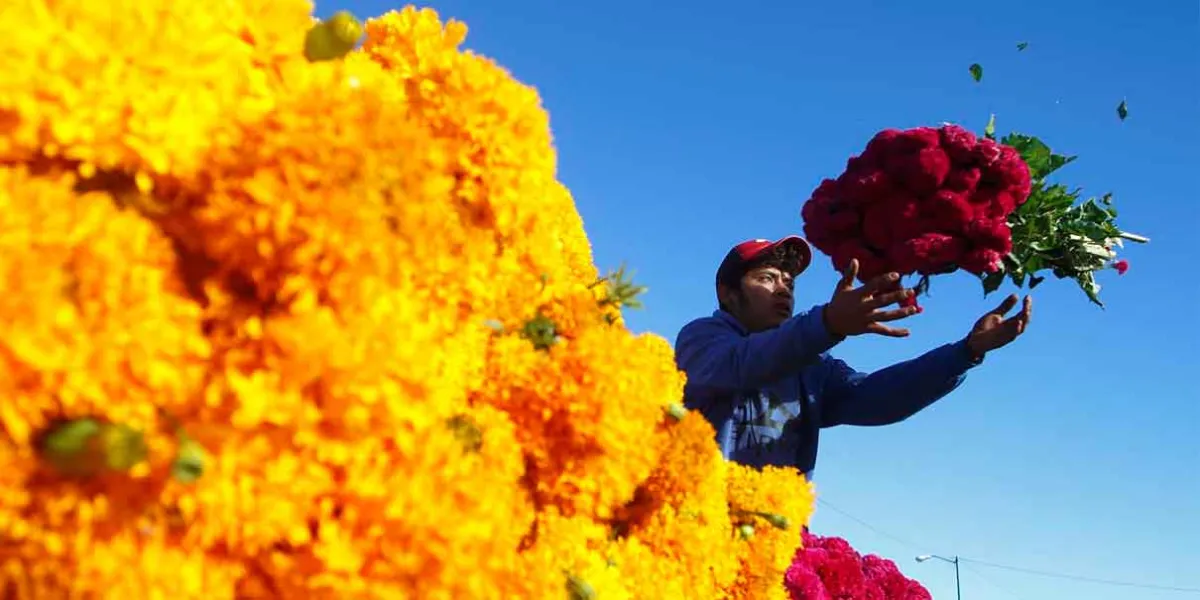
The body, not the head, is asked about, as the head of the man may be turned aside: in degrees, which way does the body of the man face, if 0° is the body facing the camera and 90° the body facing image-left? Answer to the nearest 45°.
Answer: approximately 315°
